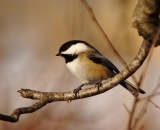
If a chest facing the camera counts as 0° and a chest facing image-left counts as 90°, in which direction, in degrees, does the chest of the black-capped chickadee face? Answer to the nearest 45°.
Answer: approximately 90°
